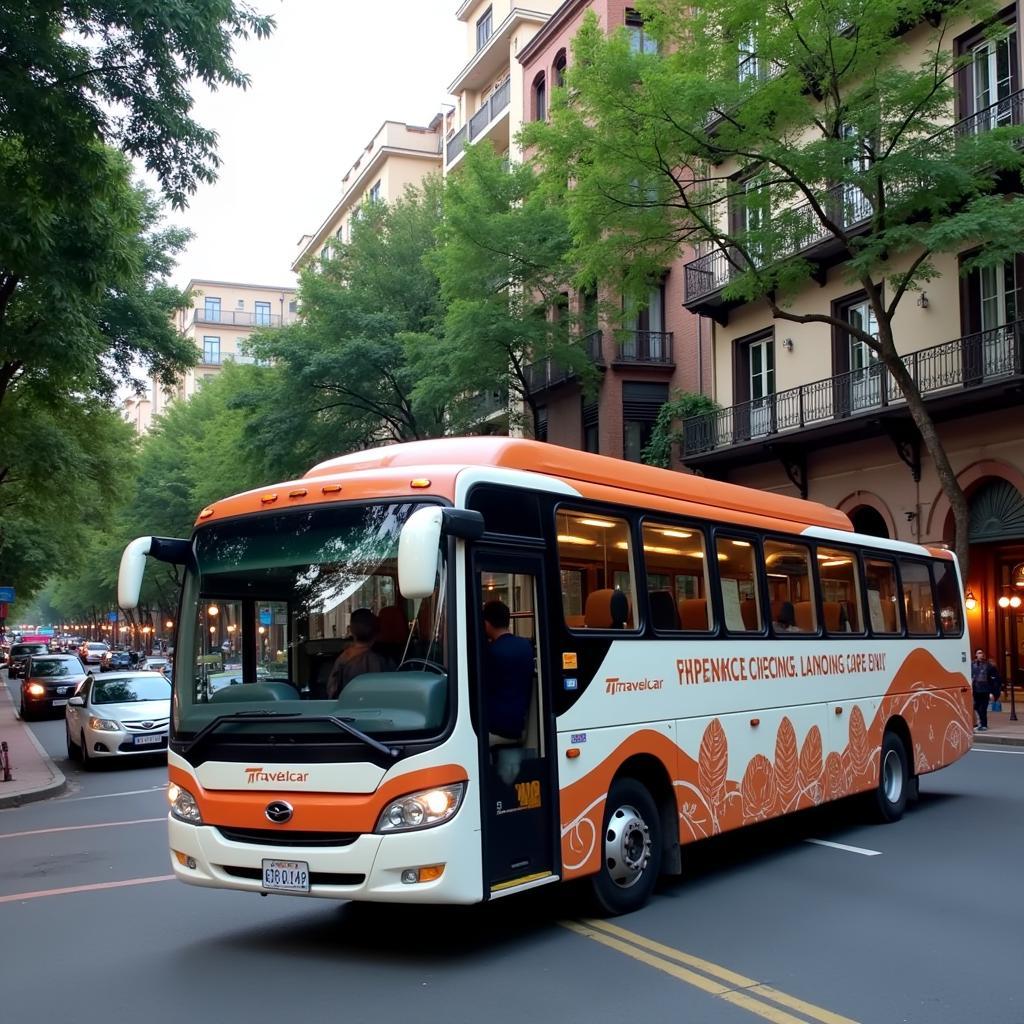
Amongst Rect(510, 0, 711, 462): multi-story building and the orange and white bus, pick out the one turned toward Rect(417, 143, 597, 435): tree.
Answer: the multi-story building

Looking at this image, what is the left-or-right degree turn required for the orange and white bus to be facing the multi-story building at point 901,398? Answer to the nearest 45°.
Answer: approximately 180°

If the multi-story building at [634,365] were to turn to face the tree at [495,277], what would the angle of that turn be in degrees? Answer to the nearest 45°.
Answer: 0° — it already faces it

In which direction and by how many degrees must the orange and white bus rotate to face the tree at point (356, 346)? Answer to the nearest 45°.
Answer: approximately 135° to its right

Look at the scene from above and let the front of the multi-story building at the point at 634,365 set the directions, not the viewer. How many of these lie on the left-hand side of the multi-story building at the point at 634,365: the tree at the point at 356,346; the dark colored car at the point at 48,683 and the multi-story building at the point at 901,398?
1

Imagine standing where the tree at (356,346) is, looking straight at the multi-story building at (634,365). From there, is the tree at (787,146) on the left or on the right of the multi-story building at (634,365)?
right

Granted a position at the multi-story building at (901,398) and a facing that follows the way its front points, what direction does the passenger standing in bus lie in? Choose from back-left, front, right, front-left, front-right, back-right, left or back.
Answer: front-left

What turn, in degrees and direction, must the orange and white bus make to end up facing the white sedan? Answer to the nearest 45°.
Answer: approximately 90° to its right

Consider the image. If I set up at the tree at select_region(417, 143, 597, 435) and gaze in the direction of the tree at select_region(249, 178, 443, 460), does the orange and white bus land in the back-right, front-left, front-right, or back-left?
back-left

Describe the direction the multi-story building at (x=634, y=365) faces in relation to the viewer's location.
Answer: facing the viewer and to the left of the viewer

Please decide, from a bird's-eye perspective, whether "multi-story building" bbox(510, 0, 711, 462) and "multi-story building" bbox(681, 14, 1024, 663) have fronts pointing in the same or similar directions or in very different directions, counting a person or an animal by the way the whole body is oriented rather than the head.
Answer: same or similar directions

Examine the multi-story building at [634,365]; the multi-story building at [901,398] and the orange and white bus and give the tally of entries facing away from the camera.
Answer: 0

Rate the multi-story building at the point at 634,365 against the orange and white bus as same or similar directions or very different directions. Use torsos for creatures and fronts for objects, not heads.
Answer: same or similar directions

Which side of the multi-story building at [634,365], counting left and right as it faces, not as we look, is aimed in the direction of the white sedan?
front

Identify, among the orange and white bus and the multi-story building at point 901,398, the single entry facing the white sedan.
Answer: the multi-story building

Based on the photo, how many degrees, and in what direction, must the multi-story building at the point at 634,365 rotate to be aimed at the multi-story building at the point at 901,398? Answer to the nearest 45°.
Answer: approximately 90° to its left

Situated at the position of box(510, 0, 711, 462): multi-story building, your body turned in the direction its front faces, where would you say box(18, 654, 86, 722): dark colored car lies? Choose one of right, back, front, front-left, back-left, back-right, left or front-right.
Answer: front-right

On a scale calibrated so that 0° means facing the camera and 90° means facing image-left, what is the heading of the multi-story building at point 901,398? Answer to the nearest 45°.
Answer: approximately 45°

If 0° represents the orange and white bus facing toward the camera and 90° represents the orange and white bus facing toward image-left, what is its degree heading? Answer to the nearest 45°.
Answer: approximately 45°

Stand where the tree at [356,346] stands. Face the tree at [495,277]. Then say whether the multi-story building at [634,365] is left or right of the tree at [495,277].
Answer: left
